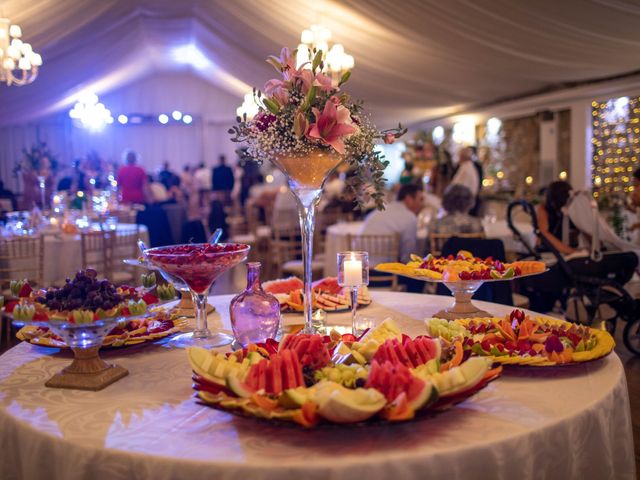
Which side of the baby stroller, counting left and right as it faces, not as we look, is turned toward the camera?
right
